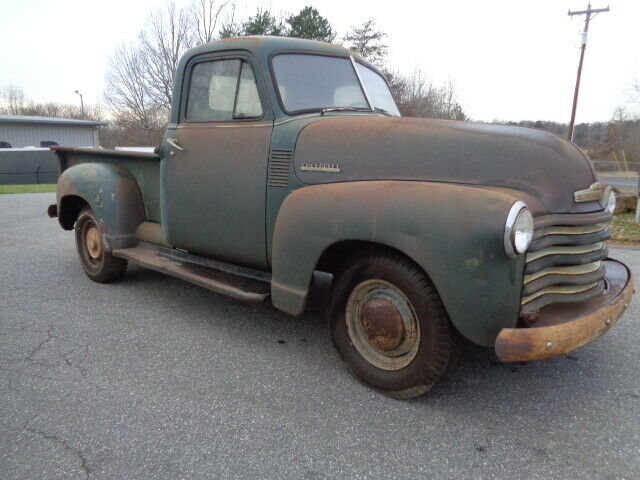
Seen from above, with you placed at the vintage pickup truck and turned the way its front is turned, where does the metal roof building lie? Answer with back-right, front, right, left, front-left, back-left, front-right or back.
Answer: back

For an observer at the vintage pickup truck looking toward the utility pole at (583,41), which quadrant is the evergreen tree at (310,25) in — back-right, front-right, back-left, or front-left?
front-left

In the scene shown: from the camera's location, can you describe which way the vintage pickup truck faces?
facing the viewer and to the right of the viewer

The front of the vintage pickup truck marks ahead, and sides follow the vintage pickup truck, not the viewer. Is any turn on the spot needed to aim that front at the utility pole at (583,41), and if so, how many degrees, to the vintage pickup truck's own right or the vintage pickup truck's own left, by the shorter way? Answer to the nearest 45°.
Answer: approximately 90° to the vintage pickup truck's own left

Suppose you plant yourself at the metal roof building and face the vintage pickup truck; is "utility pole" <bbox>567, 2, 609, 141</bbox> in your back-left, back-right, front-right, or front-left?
front-left

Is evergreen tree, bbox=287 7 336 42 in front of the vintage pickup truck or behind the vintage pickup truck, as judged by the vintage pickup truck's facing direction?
behind

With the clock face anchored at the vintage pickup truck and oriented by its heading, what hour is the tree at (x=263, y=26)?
The tree is roughly at 7 o'clock from the vintage pickup truck.
